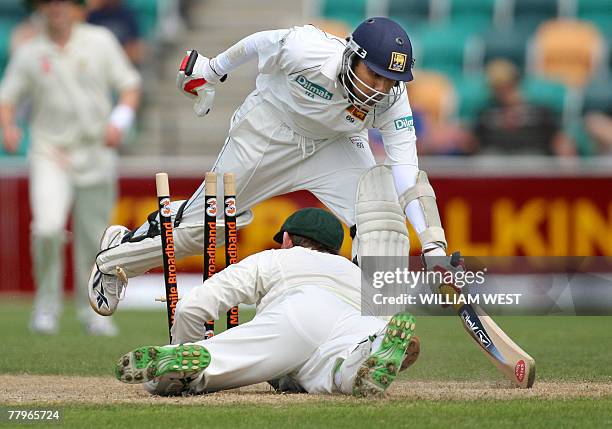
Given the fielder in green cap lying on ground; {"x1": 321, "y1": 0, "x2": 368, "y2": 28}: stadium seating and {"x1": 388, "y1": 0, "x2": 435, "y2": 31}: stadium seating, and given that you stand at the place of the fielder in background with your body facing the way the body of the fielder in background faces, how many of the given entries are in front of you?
1

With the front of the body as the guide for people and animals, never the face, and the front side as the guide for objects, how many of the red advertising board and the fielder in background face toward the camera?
2

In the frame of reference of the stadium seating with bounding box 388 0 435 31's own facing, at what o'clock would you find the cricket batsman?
The cricket batsman is roughly at 12 o'clock from the stadium seating.

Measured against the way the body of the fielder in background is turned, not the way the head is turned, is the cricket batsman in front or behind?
in front

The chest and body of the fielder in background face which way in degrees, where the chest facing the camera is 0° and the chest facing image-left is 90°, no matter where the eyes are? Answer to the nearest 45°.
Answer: approximately 0°

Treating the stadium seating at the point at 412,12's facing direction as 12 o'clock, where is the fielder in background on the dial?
The fielder in background is roughly at 1 o'clock from the stadium seating.

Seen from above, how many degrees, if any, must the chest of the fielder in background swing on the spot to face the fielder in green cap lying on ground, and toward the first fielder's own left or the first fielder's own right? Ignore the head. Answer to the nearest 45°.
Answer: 0° — they already face them

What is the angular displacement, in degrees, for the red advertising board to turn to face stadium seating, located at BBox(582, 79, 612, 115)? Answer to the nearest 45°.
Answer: approximately 135° to its left

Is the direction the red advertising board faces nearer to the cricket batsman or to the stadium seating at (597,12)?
the cricket batsman

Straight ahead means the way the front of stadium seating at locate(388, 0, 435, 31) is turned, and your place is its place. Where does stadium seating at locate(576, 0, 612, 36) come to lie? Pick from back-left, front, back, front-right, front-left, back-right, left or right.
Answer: left
